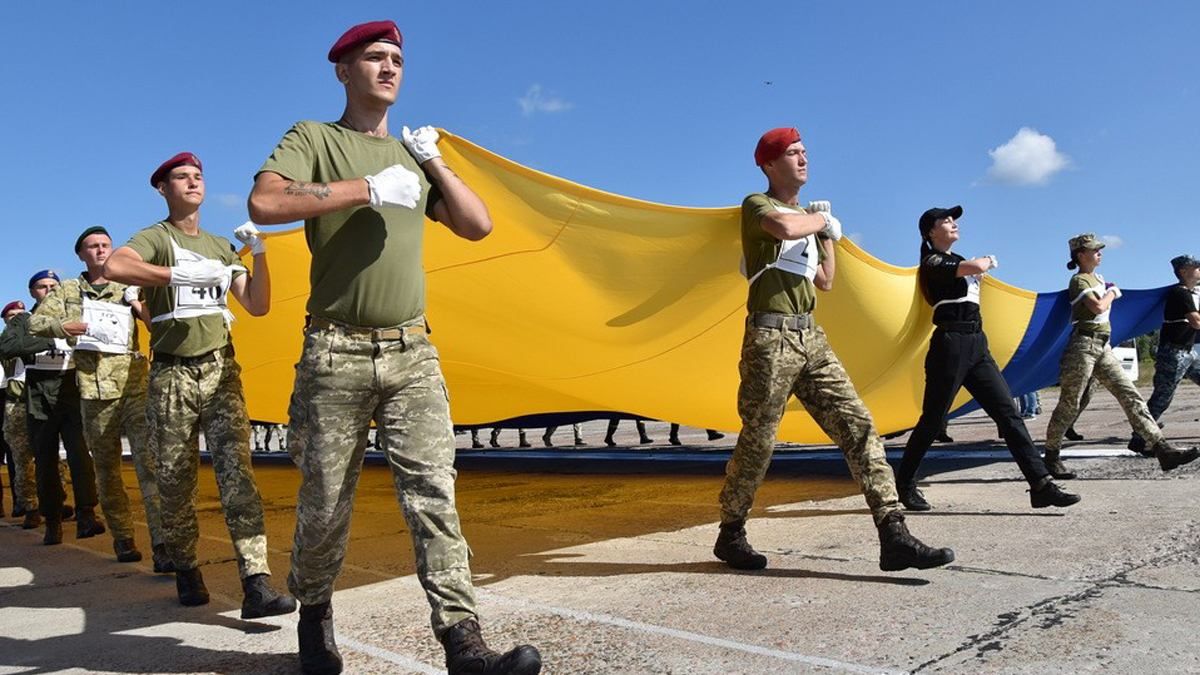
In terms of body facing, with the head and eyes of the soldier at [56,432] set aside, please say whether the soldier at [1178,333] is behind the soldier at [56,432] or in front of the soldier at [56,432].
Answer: in front

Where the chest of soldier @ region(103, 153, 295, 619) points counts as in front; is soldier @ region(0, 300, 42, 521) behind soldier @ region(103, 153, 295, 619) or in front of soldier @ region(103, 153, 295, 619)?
behind
